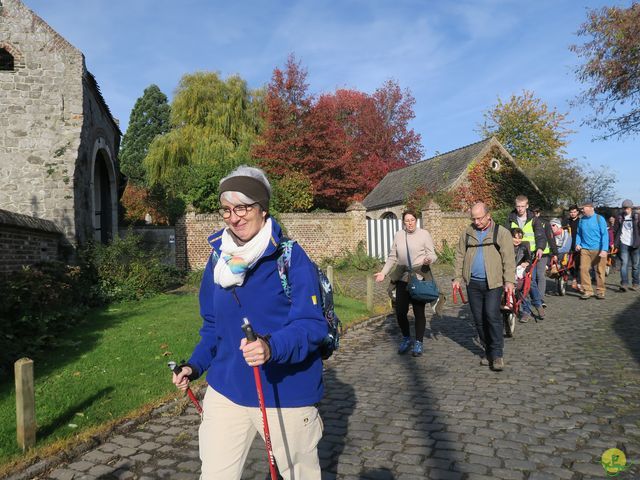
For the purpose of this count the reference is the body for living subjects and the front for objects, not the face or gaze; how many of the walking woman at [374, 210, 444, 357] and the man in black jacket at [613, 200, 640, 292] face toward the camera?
2

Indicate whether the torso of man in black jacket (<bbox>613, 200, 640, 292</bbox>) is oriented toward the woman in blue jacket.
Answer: yes

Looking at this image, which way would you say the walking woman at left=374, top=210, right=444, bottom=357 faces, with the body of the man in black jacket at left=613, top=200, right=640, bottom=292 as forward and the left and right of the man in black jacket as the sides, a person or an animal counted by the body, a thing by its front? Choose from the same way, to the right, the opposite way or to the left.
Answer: the same way

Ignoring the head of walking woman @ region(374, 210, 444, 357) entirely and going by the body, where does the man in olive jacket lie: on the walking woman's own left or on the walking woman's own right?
on the walking woman's own left

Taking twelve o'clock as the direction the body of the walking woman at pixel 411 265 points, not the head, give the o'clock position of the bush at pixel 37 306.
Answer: The bush is roughly at 3 o'clock from the walking woman.

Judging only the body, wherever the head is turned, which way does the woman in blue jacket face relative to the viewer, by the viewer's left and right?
facing the viewer and to the left of the viewer

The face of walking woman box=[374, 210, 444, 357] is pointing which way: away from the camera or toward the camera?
toward the camera

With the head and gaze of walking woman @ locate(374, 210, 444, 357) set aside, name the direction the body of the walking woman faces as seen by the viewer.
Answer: toward the camera

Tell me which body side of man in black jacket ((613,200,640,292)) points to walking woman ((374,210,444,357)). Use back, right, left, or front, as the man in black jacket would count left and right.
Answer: front

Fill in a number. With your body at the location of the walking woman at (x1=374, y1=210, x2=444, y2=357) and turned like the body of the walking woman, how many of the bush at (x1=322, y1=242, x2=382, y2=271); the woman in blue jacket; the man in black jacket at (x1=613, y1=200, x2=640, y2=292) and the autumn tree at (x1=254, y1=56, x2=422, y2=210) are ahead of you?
1

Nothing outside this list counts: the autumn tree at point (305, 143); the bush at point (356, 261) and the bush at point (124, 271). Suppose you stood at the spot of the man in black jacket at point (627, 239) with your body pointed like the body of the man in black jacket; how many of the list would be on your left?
0

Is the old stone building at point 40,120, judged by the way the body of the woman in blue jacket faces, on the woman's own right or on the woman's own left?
on the woman's own right

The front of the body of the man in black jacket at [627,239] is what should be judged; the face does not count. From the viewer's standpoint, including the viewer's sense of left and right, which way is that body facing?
facing the viewer

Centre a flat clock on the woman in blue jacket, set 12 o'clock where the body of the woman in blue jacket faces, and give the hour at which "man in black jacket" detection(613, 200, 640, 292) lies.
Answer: The man in black jacket is roughly at 6 o'clock from the woman in blue jacket.

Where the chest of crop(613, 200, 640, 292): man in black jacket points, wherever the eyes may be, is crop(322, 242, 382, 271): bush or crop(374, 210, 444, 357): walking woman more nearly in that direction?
the walking woman

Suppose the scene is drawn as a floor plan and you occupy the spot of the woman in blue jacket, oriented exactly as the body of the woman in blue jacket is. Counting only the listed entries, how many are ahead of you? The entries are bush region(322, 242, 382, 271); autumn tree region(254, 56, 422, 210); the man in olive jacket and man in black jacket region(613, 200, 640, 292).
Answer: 0

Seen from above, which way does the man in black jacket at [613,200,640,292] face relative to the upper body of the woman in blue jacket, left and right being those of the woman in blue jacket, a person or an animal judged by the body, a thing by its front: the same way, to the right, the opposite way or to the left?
the same way

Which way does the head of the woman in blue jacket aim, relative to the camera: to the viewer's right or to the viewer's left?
to the viewer's left
